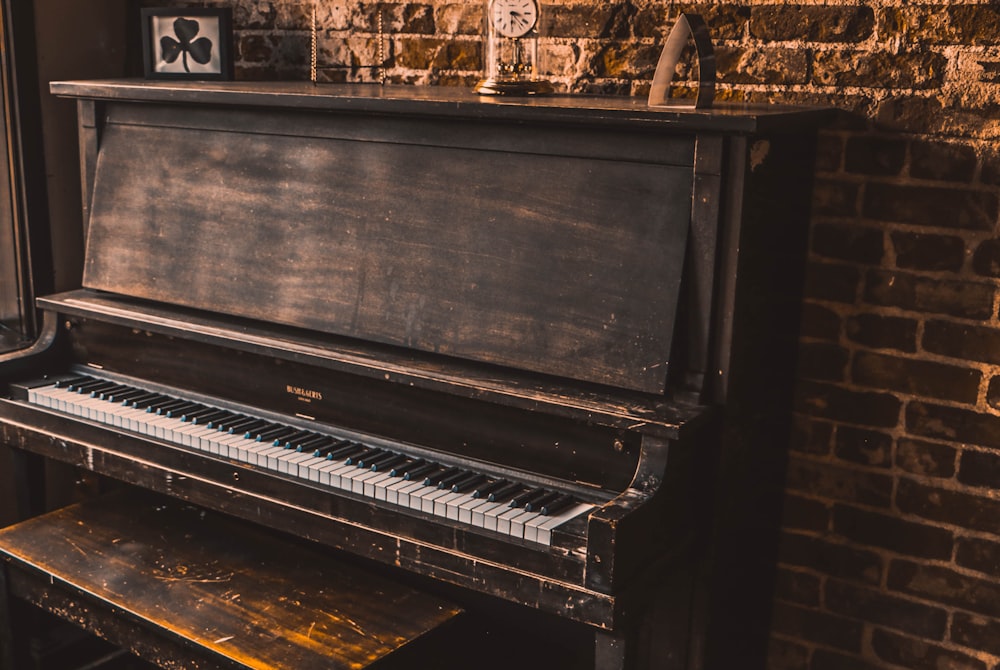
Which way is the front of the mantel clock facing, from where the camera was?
facing the viewer

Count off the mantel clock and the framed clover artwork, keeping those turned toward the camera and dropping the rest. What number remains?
2

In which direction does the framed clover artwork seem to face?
toward the camera

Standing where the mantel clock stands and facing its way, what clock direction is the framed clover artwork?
The framed clover artwork is roughly at 4 o'clock from the mantel clock.

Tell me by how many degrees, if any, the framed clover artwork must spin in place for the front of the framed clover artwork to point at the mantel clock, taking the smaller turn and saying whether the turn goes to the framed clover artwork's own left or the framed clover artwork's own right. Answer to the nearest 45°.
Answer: approximately 45° to the framed clover artwork's own left
